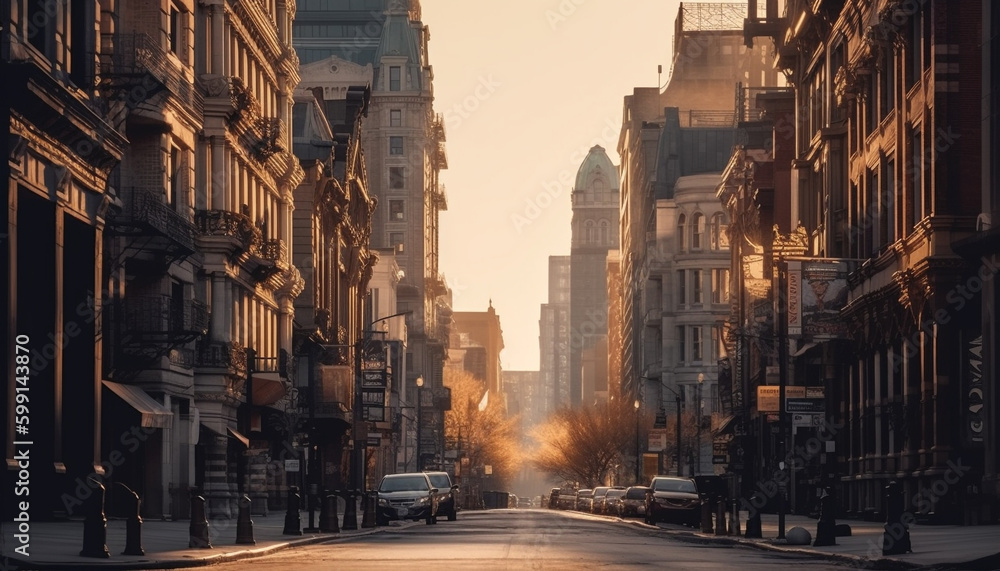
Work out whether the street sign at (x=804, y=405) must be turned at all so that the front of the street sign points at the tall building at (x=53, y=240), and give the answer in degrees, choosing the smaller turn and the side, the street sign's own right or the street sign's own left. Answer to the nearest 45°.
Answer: approximately 90° to the street sign's own right

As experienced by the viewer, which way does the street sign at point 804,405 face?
facing the viewer

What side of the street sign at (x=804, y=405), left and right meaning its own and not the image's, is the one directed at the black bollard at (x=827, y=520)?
front

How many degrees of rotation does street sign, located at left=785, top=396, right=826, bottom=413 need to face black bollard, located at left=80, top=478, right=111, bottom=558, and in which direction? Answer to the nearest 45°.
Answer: approximately 45° to its right
